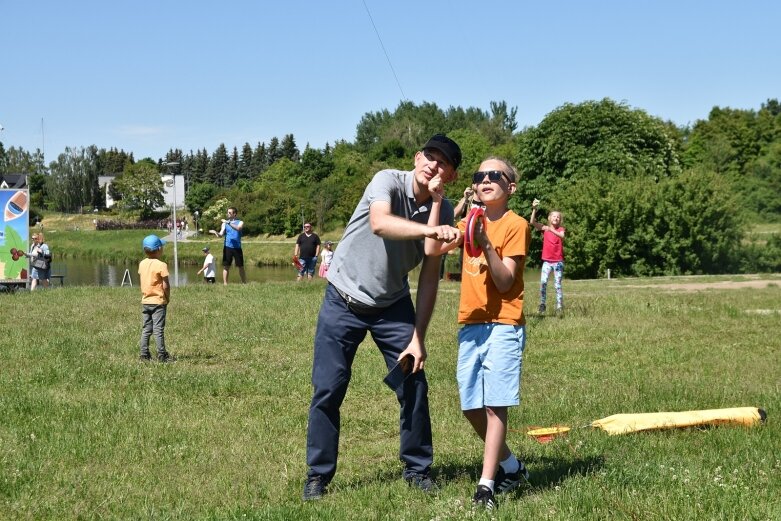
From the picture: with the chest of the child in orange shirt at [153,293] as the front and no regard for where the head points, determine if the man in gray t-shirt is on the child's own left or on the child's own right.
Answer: on the child's own right

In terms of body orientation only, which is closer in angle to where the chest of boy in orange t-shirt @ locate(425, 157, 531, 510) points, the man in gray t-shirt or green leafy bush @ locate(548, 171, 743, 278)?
the man in gray t-shirt

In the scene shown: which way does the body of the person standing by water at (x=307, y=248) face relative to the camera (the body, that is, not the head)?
toward the camera

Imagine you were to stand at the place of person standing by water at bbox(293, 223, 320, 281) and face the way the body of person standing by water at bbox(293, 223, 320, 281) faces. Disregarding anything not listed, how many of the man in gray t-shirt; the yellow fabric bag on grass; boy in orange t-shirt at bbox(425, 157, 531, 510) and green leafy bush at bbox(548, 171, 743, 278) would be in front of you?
3

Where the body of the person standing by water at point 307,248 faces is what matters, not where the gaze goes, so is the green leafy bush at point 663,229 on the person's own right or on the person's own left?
on the person's own left

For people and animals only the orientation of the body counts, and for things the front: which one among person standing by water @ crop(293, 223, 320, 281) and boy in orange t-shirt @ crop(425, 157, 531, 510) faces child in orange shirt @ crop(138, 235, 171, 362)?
the person standing by water

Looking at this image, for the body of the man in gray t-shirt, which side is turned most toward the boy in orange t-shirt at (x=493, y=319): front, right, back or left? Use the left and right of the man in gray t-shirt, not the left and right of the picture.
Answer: left

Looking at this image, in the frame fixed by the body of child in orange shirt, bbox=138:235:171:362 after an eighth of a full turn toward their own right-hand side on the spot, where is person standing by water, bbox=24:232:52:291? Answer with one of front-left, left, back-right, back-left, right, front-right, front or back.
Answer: left

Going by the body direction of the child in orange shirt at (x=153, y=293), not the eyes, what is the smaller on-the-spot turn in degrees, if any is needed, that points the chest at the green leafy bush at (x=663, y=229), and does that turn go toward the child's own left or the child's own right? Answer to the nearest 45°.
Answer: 0° — they already face it

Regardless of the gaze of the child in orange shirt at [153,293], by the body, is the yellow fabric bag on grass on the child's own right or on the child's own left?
on the child's own right

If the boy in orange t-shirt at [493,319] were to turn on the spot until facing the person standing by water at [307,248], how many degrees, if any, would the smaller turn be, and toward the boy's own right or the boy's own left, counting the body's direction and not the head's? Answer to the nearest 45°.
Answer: approximately 135° to the boy's own right

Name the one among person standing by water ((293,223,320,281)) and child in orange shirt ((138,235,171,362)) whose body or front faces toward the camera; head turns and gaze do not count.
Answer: the person standing by water

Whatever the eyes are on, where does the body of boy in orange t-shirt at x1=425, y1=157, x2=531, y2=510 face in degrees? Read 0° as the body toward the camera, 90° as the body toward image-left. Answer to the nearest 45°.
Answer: approximately 45°

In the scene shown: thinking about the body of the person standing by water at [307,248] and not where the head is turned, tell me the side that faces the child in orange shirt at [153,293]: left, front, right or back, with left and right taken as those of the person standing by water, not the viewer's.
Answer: front

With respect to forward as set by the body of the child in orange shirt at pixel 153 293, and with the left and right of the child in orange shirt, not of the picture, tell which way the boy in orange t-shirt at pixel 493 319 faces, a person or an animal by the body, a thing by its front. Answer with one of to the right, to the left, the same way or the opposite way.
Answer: the opposite way

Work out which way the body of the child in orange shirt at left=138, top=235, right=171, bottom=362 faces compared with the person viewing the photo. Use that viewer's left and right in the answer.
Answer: facing away from the viewer and to the right of the viewer

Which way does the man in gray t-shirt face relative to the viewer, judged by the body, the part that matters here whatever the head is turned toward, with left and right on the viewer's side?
facing the viewer and to the right of the viewer
